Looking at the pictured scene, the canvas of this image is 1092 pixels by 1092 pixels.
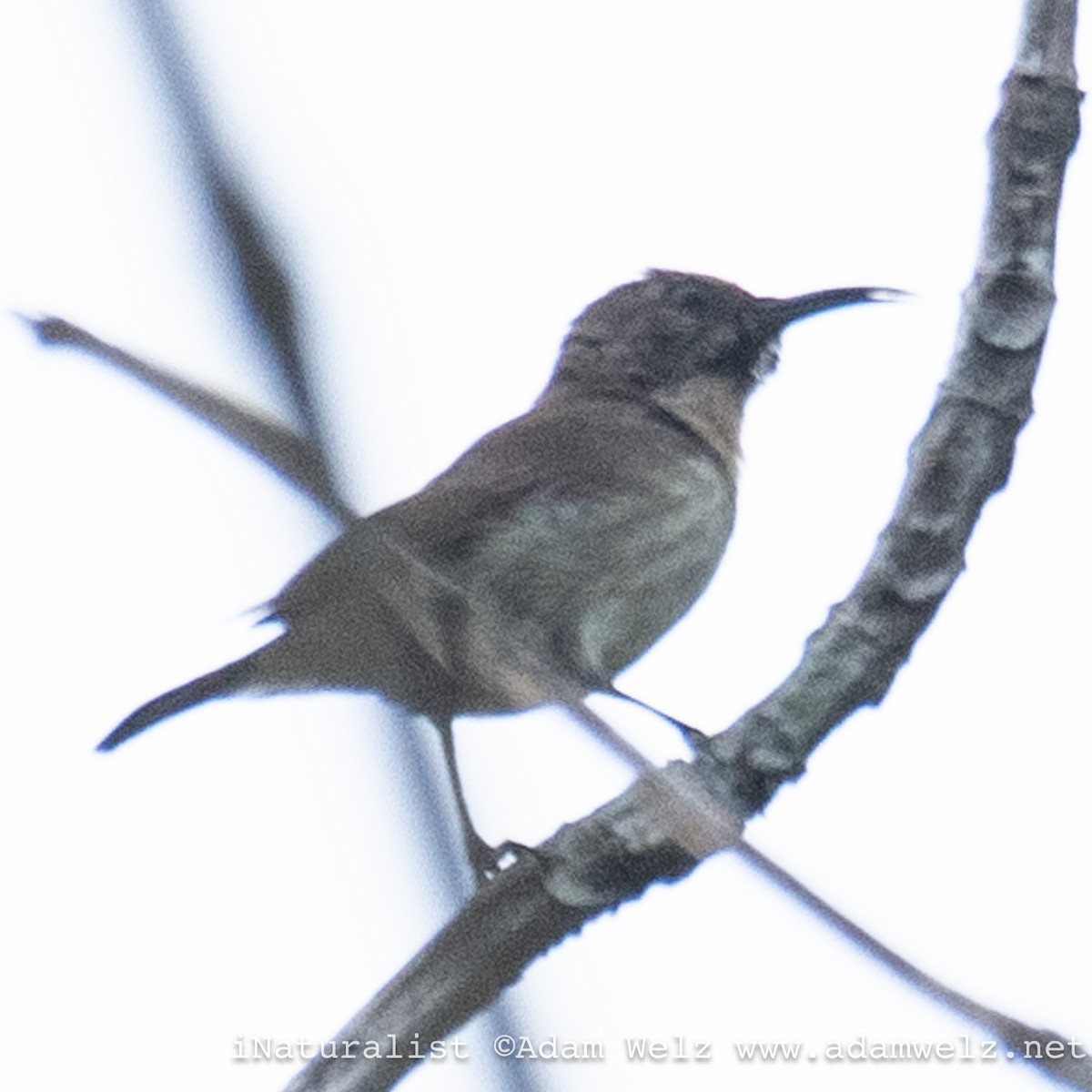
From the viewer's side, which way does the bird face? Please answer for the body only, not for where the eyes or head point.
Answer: to the viewer's right
